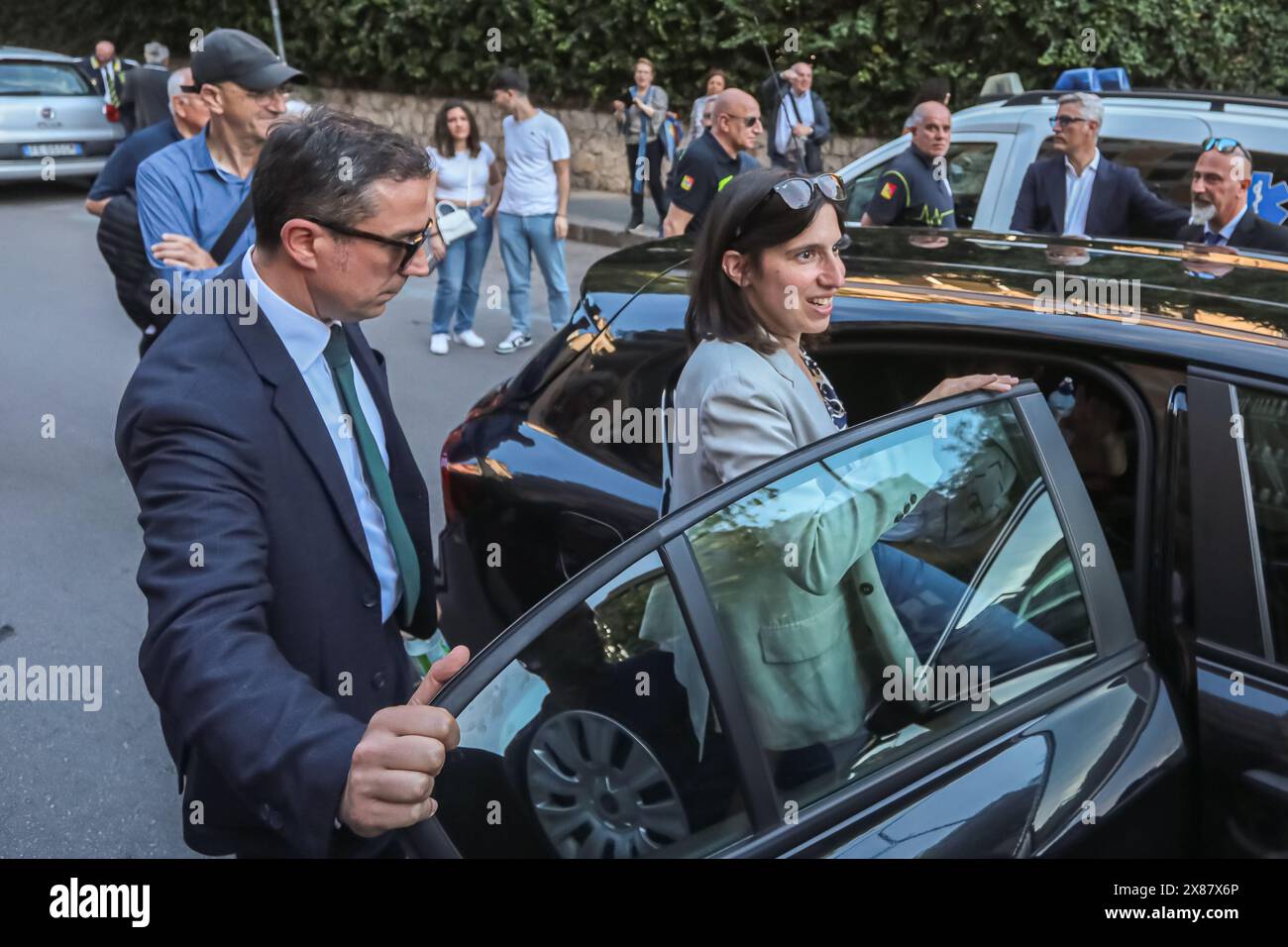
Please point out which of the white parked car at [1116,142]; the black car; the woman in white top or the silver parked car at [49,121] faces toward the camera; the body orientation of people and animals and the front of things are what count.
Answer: the woman in white top

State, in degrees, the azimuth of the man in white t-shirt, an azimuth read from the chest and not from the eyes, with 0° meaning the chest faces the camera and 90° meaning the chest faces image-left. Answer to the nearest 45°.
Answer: approximately 45°

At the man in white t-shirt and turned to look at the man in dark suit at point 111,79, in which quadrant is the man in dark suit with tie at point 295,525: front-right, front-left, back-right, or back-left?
back-left

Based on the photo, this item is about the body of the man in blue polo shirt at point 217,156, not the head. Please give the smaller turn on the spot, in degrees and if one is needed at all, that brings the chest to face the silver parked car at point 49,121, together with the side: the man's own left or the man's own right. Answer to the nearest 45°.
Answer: approximately 135° to the man's own left

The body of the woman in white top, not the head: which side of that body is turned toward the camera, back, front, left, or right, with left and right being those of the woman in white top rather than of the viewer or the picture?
front

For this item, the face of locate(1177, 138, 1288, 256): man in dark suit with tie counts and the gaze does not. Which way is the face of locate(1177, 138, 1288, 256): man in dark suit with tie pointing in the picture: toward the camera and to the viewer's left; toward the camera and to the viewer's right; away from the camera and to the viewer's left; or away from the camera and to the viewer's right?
toward the camera and to the viewer's left

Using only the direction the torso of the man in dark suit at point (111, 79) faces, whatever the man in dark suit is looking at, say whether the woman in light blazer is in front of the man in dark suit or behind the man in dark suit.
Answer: in front

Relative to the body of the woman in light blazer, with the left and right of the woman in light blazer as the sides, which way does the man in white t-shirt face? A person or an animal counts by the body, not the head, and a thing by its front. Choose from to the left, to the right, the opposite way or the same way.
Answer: to the right

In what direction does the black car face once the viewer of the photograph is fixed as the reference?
facing to the right of the viewer

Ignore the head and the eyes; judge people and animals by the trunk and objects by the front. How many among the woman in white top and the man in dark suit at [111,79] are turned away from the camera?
0

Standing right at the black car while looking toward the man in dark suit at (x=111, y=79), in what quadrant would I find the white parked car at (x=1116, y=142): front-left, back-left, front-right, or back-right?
front-right

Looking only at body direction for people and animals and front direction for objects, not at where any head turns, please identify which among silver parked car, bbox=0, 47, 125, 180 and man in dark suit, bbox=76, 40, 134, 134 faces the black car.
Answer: the man in dark suit

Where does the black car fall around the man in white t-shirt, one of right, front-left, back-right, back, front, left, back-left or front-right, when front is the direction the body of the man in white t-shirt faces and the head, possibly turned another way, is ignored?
front-left

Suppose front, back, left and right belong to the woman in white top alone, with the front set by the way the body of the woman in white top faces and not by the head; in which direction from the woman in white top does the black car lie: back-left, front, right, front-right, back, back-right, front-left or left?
front

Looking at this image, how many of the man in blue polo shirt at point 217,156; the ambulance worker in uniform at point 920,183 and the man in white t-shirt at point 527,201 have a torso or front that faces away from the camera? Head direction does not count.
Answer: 0

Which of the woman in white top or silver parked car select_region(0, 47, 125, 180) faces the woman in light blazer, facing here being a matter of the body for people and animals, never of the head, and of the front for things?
the woman in white top

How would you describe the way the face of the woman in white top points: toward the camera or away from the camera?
toward the camera
